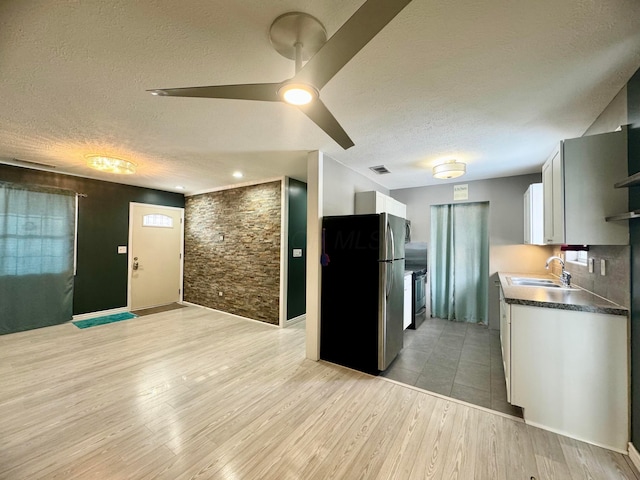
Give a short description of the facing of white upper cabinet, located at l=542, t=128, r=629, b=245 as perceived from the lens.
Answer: facing to the left of the viewer

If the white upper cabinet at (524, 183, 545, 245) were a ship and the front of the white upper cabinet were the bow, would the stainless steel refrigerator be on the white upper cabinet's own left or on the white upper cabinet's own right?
on the white upper cabinet's own left

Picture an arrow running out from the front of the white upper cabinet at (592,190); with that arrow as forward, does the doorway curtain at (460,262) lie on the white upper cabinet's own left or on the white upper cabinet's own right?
on the white upper cabinet's own right

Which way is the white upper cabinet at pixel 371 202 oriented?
to the viewer's right

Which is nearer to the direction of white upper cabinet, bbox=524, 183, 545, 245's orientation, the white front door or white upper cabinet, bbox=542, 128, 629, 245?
the white front door

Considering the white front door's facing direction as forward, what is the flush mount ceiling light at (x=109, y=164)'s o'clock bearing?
The flush mount ceiling light is roughly at 2 o'clock from the white front door.

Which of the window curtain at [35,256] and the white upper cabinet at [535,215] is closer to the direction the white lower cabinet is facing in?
the window curtain

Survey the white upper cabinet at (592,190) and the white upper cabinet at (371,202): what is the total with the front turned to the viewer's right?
1

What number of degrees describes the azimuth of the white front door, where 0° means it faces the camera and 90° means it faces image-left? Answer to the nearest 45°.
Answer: approximately 315°

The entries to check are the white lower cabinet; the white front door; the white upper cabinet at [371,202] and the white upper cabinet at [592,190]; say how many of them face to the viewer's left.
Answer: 2

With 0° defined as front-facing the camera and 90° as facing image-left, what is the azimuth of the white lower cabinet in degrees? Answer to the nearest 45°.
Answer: approximately 90°

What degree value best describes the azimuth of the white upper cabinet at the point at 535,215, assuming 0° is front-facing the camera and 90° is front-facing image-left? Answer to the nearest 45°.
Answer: approximately 90°

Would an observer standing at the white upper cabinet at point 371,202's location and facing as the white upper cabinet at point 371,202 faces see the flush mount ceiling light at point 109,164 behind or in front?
behind

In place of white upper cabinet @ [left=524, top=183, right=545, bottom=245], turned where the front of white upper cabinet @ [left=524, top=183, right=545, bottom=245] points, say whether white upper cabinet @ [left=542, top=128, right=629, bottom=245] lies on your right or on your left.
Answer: on your left

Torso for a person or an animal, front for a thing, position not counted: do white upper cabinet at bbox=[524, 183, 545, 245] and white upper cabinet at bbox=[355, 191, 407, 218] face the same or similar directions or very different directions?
very different directions

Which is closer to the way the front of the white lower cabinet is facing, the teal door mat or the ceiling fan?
the teal door mat
